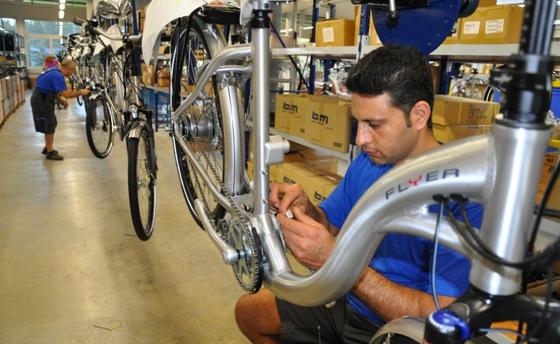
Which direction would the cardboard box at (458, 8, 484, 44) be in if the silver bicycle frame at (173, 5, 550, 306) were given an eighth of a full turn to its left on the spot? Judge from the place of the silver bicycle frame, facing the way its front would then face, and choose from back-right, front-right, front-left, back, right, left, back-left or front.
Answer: left

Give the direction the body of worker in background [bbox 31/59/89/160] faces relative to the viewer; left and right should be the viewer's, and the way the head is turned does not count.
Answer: facing to the right of the viewer

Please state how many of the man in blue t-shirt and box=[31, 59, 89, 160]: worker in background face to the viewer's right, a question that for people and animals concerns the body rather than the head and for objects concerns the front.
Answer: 1

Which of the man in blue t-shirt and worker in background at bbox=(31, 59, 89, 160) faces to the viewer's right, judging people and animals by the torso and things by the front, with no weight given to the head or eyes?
the worker in background

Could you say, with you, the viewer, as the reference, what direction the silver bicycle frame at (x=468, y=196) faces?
facing the viewer and to the right of the viewer

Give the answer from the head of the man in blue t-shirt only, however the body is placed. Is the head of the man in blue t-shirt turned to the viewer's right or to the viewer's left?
to the viewer's left

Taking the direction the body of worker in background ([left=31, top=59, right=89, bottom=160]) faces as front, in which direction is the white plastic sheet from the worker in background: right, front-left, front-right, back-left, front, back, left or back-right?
right

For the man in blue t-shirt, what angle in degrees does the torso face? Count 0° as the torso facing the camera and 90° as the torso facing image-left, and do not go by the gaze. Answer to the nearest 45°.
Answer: approximately 45°

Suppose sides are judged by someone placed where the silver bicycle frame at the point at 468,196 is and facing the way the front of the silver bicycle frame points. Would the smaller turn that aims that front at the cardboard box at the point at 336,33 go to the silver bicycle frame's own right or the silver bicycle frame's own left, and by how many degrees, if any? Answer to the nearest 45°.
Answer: approximately 135° to the silver bicycle frame's own left

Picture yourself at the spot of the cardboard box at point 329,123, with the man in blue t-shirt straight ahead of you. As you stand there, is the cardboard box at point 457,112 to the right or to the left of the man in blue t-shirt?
left

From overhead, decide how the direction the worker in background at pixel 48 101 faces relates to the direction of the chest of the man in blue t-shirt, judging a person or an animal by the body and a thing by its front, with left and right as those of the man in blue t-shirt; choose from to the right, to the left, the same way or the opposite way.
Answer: the opposite way

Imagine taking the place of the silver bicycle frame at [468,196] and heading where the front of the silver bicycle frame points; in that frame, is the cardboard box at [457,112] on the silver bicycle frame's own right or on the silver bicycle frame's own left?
on the silver bicycle frame's own left

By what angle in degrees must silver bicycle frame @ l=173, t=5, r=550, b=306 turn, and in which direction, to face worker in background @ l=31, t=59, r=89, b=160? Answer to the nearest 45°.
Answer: approximately 180°
